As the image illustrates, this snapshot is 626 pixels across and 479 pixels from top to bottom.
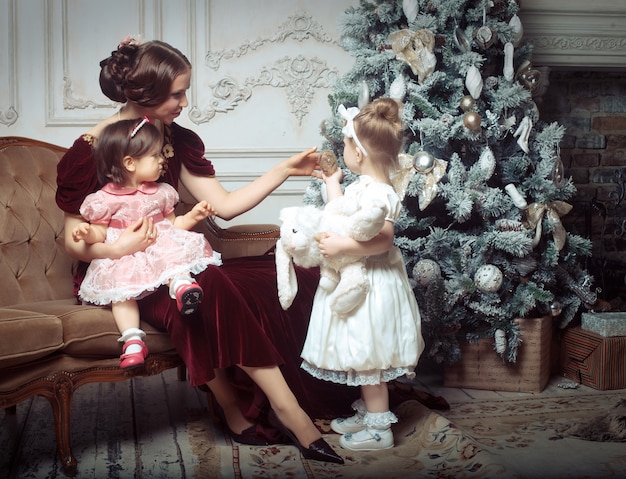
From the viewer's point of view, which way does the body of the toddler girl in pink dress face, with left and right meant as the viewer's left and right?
facing the viewer and to the right of the viewer

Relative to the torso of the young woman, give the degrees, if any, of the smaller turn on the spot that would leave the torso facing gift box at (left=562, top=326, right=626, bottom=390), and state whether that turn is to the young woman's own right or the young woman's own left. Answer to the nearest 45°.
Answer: approximately 45° to the young woman's own left

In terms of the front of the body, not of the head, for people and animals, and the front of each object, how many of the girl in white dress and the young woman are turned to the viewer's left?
1

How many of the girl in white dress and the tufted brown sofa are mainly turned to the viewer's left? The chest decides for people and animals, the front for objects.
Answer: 1

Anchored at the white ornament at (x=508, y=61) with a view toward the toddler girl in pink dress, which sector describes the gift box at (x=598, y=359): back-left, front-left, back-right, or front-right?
back-left

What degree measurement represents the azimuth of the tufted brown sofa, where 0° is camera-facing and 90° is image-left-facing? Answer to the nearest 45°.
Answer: approximately 315°

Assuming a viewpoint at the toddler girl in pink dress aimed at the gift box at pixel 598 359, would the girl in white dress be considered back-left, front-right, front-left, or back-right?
front-right

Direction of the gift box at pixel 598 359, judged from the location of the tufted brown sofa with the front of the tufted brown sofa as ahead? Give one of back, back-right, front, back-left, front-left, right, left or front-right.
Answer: front-left

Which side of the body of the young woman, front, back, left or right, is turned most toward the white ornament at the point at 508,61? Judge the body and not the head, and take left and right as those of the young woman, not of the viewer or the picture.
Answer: left

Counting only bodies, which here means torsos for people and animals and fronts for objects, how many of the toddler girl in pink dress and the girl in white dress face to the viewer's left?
1

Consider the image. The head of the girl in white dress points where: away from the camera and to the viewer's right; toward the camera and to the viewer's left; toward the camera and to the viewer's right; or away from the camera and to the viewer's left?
away from the camera and to the viewer's left

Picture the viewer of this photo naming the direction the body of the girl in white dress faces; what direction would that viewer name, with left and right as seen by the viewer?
facing to the left of the viewer

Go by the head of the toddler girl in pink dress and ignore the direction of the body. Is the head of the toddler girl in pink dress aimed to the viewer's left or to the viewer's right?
to the viewer's right
